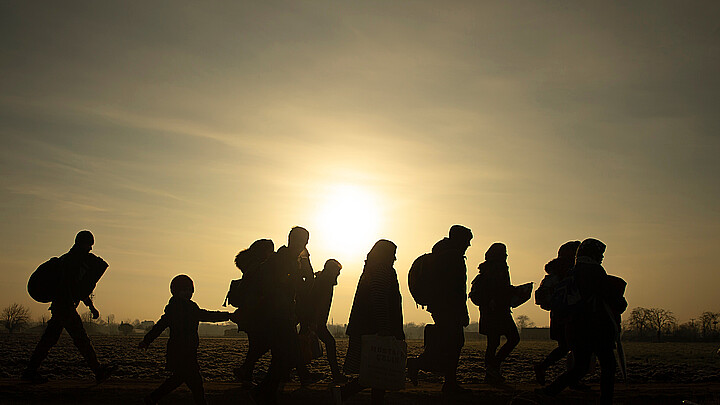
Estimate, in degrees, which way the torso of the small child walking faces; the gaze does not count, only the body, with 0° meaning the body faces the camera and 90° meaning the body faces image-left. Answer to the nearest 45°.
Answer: approximately 270°

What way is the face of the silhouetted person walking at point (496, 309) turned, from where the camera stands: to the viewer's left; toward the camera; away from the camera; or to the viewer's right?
to the viewer's right

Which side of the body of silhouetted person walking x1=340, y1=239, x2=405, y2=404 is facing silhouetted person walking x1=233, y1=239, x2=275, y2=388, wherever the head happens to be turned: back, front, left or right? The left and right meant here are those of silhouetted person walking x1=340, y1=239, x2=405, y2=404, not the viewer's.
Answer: back

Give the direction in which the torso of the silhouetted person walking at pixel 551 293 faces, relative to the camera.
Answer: to the viewer's right

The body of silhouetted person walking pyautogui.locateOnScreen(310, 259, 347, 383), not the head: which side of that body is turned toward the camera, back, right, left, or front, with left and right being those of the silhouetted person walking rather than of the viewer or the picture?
right

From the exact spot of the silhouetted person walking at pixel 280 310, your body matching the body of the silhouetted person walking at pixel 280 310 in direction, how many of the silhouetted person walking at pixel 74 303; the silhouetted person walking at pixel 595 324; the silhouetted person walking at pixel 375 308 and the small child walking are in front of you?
2

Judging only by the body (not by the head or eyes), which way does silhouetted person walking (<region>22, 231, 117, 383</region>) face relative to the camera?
to the viewer's right
